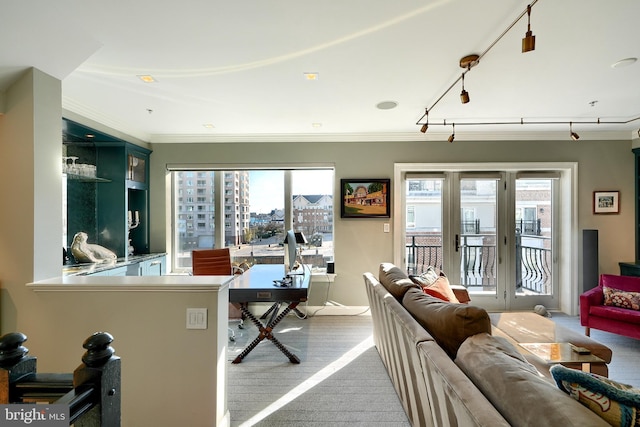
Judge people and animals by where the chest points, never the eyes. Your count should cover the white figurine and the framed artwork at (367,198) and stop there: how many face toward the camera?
1

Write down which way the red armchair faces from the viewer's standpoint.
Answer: facing the viewer and to the left of the viewer

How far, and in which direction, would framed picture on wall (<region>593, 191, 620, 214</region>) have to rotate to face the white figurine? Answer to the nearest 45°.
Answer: approximately 45° to its right

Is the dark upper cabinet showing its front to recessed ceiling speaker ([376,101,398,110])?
yes

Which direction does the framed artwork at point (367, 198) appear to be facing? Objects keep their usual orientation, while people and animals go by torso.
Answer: toward the camera

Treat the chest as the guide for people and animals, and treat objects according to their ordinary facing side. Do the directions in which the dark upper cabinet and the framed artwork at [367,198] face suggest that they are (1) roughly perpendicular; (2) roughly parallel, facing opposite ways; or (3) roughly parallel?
roughly perpendicular

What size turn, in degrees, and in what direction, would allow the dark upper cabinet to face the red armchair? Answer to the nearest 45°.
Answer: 0° — it already faces it

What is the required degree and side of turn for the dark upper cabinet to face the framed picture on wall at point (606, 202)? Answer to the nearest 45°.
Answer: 0° — it already faces it

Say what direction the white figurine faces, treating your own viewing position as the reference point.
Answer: facing to the left of the viewer

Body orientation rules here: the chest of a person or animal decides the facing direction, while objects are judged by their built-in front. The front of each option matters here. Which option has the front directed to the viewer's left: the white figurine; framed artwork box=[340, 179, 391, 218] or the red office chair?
the white figurine

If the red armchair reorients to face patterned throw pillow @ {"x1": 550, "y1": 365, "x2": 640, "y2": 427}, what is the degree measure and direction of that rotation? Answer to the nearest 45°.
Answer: approximately 45° to its left
